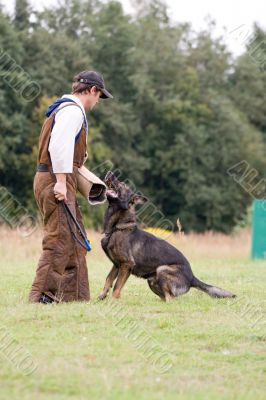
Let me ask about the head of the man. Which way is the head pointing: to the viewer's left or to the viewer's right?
to the viewer's right

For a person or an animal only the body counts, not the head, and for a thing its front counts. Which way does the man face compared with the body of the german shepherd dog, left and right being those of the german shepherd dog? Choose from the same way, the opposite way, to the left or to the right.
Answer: the opposite way

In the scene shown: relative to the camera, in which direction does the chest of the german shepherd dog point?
to the viewer's left

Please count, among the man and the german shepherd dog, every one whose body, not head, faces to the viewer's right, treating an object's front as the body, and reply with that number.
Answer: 1

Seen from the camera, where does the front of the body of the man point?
to the viewer's right

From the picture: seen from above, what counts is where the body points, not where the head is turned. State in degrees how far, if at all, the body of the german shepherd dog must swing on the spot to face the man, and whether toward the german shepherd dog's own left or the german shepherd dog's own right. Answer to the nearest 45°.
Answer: approximately 45° to the german shepherd dog's own left
